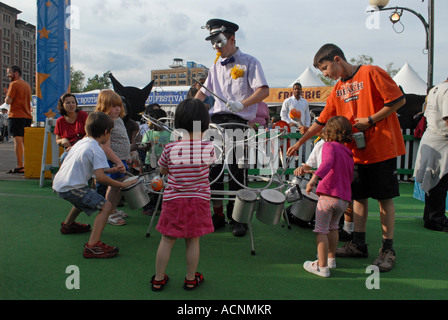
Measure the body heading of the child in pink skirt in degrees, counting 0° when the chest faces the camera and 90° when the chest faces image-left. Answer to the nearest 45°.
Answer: approximately 180°

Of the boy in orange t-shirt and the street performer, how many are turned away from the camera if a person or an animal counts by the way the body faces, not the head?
0

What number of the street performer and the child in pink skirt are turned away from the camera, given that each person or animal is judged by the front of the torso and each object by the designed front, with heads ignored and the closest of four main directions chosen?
1

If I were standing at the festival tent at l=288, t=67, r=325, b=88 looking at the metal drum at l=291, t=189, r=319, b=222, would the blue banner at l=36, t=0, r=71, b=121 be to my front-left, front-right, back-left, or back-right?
front-right

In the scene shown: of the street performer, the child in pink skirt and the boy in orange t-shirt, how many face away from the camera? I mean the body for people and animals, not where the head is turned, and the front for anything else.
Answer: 1

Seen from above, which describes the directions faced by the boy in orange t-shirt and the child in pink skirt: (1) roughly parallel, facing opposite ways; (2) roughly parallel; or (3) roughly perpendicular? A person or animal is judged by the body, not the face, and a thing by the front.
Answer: roughly perpendicular

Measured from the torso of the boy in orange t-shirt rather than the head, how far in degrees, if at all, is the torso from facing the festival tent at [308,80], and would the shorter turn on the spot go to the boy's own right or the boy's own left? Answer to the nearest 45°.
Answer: approximately 135° to the boy's own right

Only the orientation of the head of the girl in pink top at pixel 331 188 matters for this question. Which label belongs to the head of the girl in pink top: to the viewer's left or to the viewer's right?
to the viewer's left

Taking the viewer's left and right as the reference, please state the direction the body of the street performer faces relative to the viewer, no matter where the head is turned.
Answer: facing the viewer and to the left of the viewer

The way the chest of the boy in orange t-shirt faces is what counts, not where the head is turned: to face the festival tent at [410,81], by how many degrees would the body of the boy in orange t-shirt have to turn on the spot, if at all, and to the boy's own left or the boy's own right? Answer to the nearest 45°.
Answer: approximately 135° to the boy's own right

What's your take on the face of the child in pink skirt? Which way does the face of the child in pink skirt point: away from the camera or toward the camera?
away from the camera

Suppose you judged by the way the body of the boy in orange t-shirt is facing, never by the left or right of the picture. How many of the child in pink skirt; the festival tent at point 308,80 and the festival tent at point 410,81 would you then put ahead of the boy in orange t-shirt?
1
